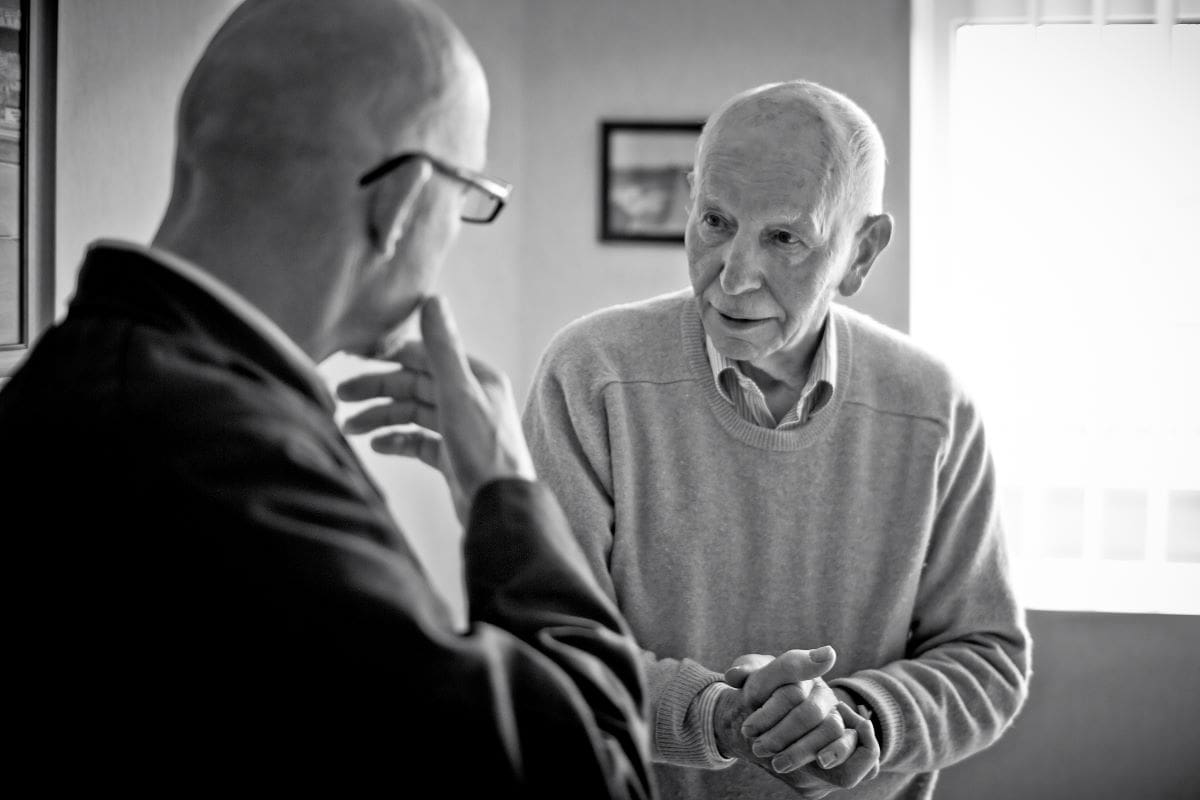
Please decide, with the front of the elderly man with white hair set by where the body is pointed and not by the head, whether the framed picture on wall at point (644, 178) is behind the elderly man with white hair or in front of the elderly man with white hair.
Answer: behind

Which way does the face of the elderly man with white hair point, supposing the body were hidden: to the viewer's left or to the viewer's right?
to the viewer's left

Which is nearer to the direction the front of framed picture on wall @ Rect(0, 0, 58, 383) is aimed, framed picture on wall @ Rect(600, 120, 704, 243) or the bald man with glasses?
the bald man with glasses

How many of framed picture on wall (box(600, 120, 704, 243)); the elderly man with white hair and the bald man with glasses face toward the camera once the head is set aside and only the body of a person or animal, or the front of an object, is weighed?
2

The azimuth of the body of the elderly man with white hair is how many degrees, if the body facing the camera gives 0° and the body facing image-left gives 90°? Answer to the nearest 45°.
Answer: approximately 0°

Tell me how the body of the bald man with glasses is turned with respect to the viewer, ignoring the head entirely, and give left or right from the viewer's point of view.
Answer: facing away from the viewer and to the right of the viewer

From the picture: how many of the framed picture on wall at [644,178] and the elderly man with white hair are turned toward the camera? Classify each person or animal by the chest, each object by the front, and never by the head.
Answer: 2

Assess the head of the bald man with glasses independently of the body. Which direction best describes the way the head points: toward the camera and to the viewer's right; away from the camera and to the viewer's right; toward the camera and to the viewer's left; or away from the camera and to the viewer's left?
away from the camera and to the viewer's right

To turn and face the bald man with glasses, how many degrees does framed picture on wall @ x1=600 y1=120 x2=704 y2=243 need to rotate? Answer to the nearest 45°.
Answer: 0° — it already faces them
